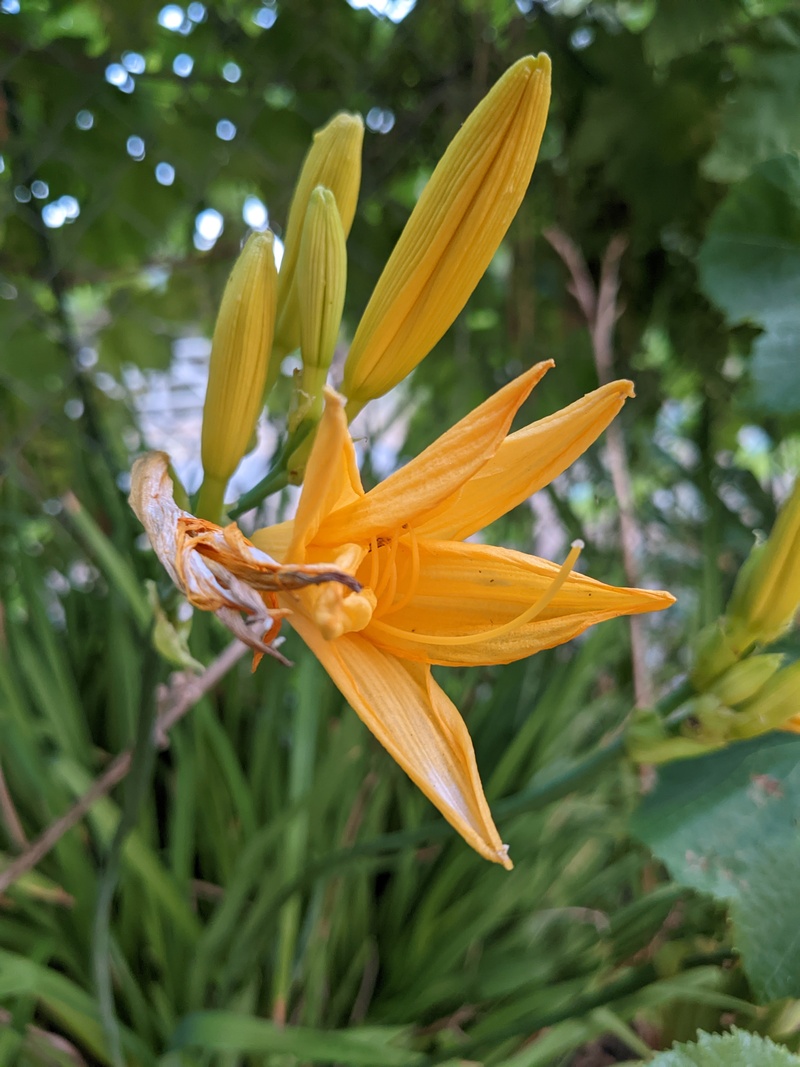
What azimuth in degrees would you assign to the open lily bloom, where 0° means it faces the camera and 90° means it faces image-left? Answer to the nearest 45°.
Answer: approximately 315°
